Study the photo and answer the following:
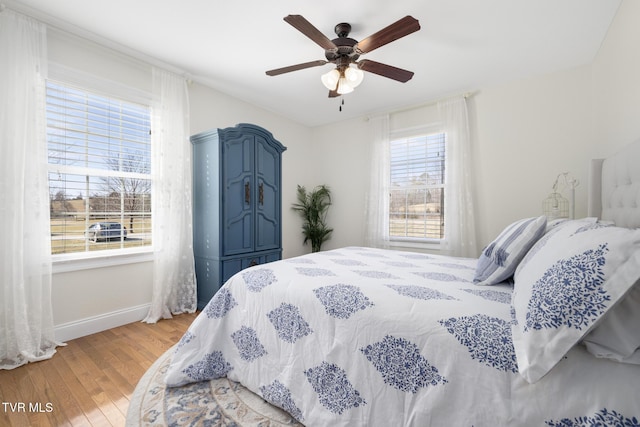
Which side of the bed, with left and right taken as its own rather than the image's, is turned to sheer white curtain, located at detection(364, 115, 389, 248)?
right

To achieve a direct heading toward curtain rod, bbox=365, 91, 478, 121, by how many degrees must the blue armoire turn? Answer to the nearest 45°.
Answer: approximately 45° to its left

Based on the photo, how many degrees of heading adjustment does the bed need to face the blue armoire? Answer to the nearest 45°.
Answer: approximately 45° to its right

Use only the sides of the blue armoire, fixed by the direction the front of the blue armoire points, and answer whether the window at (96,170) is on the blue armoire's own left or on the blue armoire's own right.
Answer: on the blue armoire's own right

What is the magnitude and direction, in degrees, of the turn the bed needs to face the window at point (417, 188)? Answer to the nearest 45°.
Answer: approximately 90° to its right

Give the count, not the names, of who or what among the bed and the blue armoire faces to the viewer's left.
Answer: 1

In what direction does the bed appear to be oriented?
to the viewer's left

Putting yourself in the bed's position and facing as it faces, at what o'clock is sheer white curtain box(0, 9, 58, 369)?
The sheer white curtain is roughly at 12 o'clock from the bed.

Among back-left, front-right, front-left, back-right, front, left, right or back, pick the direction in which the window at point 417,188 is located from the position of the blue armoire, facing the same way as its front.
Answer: front-left

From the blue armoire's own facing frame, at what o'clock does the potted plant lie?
The potted plant is roughly at 9 o'clock from the blue armoire.

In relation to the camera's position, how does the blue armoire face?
facing the viewer and to the right of the viewer
